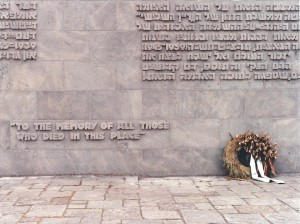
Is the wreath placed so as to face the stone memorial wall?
no

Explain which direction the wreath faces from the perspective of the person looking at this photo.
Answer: facing the viewer

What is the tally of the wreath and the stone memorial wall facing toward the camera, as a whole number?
2

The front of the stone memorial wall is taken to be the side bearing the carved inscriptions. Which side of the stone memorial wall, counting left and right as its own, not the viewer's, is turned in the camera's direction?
front

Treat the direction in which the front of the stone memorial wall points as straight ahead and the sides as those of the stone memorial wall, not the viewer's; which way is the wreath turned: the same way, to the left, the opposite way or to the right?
the same way
